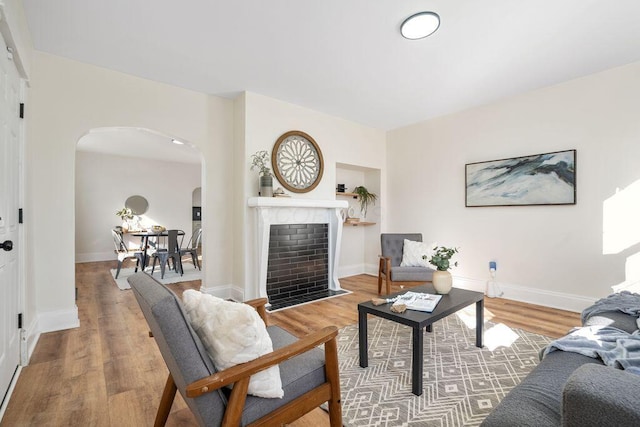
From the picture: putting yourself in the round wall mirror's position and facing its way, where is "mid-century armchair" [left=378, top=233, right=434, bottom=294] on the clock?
The mid-century armchair is roughly at 11 o'clock from the round wall mirror.

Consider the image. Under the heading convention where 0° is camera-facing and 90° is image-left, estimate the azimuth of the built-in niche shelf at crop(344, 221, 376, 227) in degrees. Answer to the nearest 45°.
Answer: approximately 315°

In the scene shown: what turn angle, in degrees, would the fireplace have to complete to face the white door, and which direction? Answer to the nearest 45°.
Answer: approximately 90° to its right

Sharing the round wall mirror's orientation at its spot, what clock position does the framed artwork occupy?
The framed artwork is roughly at 11 o'clock from the round wall mirror.

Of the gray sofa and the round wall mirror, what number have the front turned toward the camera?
1

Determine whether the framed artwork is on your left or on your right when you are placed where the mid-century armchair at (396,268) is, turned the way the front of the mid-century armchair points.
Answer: on your left
